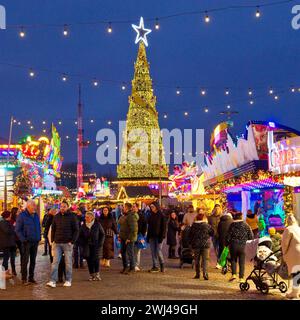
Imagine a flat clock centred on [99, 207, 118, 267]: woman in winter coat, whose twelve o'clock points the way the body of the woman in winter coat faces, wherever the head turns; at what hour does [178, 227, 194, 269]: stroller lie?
The stroller is roughly at 9 o'clock from the woman in winter coat.

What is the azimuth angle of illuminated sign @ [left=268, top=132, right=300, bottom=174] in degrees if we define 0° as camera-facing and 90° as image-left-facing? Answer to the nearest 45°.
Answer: approximately 45°

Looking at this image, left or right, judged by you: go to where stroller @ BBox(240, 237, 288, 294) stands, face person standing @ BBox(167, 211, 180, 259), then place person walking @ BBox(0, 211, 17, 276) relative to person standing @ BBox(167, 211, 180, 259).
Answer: left
